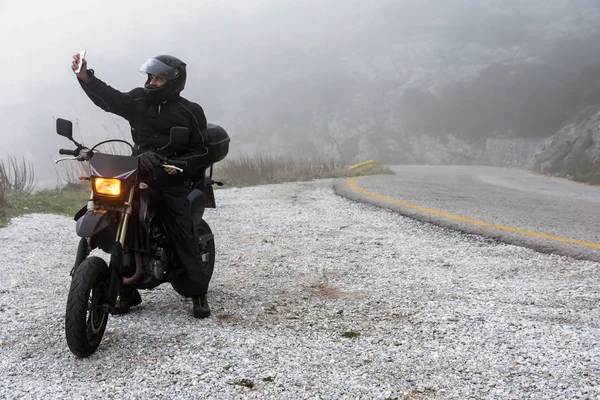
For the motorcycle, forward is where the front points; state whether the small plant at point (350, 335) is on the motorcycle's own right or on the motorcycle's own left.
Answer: on the motorcycle's own left

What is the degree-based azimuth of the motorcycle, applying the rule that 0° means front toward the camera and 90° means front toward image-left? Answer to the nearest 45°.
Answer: approximately 45°

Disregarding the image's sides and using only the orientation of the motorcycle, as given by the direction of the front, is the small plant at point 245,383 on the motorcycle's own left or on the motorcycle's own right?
on the motorcycle's own left
